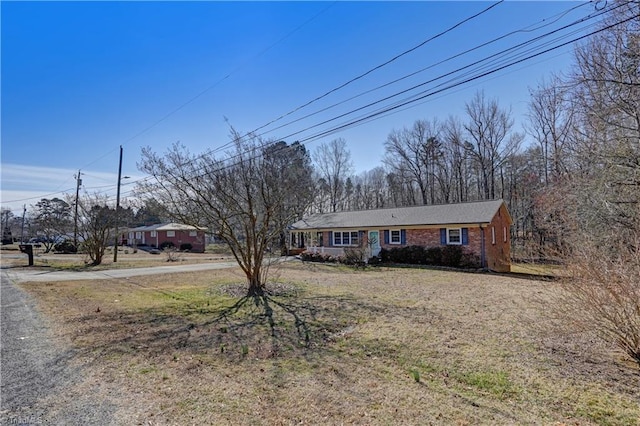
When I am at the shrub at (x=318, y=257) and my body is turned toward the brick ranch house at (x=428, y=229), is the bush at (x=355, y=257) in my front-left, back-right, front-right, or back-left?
front-right

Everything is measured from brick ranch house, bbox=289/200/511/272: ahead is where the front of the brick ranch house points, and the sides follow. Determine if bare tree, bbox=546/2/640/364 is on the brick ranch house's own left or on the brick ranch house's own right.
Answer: on the brick ranch house's own left

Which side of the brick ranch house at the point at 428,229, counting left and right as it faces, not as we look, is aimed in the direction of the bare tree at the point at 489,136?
back

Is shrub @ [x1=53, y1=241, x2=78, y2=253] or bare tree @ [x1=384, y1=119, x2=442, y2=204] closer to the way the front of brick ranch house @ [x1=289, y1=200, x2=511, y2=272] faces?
the shrub

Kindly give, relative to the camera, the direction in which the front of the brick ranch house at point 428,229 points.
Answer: facing the viewer and to the left of the viewer

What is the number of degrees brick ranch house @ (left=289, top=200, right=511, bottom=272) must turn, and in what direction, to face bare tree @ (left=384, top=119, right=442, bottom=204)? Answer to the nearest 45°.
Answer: approximately 135° to its right

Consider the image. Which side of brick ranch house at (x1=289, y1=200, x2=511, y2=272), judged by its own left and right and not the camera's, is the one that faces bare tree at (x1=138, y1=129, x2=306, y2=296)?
front

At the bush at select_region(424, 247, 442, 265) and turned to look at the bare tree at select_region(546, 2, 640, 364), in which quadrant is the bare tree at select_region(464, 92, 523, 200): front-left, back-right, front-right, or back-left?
back-left

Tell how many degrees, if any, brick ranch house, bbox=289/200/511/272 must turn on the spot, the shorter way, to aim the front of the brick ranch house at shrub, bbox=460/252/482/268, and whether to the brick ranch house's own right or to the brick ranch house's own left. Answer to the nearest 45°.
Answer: approximately 90° to the brick ranch house's own left

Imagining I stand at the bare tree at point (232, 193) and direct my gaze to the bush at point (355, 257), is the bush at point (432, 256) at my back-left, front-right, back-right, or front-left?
front-right

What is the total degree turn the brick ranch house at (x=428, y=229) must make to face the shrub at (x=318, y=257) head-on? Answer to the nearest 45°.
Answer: approximately 45° to its right

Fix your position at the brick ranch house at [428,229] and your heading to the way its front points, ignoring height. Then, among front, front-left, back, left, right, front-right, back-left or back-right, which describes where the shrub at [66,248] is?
front-right
